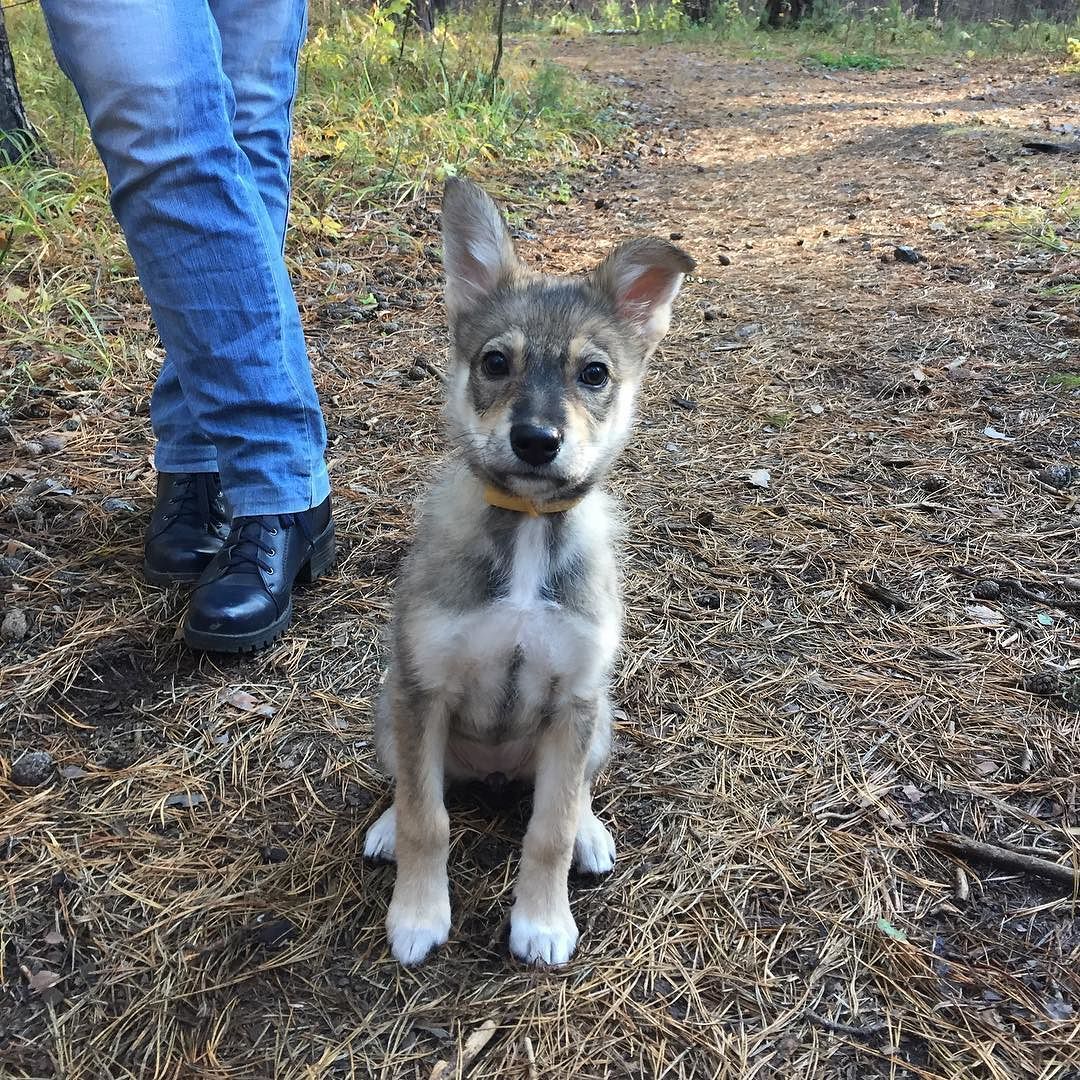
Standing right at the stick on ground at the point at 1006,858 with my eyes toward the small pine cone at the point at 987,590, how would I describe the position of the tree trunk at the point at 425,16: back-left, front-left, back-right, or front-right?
front-left

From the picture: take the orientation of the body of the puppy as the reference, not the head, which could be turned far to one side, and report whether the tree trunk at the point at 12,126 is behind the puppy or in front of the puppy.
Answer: behind

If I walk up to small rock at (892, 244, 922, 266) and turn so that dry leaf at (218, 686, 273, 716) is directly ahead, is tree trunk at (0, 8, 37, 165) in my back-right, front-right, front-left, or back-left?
front-right

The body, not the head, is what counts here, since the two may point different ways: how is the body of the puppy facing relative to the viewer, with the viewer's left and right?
facing the viewer

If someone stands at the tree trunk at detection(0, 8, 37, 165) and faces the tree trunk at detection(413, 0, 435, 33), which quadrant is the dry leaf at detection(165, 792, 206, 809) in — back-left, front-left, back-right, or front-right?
back-right

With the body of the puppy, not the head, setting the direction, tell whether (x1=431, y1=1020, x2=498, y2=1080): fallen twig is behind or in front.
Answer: in front

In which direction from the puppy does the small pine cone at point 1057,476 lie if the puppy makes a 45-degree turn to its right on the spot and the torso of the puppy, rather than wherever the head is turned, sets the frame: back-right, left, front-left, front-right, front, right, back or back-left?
back

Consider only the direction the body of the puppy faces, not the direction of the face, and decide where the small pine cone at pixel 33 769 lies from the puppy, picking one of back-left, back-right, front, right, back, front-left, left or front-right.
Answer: right

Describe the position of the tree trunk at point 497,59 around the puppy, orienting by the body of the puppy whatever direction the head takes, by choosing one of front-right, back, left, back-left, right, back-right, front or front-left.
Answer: back

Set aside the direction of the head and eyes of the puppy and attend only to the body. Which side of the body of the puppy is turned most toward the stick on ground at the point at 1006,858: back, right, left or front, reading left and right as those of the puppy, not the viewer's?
left

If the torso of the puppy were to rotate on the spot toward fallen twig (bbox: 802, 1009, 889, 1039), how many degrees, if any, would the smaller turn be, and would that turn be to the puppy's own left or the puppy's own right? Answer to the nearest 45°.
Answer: approximately 45° to the puppy's own left

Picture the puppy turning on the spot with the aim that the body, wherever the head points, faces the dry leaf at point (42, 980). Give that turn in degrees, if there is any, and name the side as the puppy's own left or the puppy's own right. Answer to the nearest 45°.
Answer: approximately 45° to the puppy's own right
